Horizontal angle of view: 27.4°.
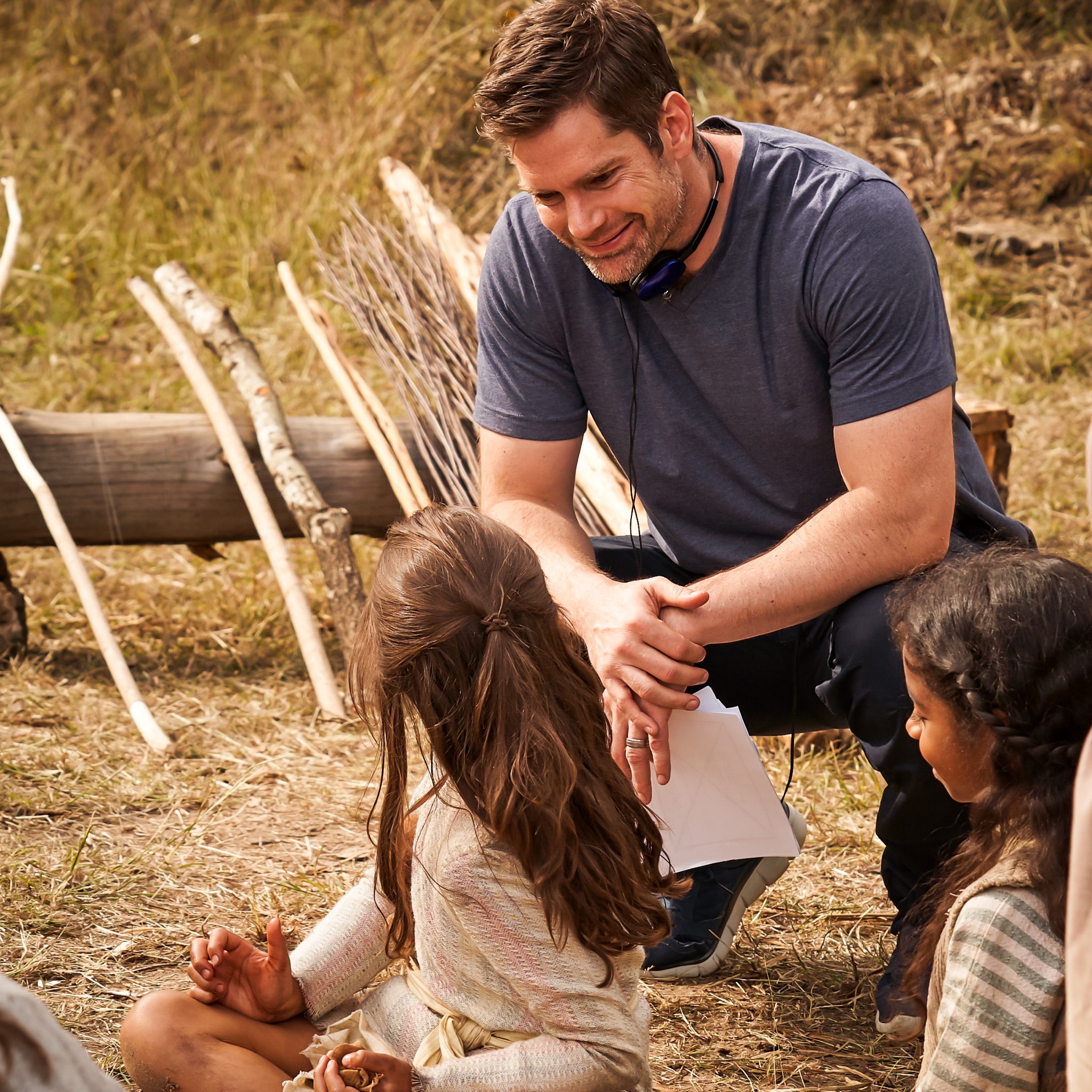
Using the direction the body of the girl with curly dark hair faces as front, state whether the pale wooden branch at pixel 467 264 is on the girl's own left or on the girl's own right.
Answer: on the girl's own right

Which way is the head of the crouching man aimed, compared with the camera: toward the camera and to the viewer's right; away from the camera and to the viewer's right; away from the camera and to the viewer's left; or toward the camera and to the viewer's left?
toward the camera and to the viewer's left

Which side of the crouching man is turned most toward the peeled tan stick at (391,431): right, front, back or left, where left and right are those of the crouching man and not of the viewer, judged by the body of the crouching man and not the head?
right

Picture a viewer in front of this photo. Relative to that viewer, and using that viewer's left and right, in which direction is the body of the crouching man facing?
facing the viewer and to the left of the viewer

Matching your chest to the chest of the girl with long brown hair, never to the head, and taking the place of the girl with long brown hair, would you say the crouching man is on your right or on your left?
on your right

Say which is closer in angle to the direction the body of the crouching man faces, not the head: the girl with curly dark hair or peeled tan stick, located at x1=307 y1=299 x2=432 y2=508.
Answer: the girl with curly dark hair

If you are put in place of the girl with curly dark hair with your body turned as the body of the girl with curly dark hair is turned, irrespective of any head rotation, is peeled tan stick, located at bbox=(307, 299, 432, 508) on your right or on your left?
on your right

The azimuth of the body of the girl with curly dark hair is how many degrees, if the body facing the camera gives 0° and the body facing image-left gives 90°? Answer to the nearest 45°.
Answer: approximately 90°
